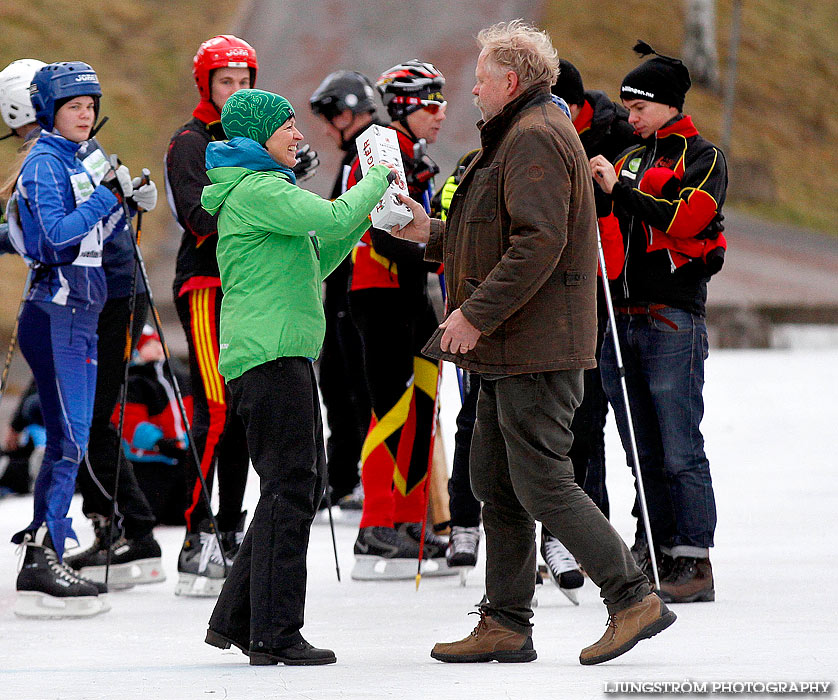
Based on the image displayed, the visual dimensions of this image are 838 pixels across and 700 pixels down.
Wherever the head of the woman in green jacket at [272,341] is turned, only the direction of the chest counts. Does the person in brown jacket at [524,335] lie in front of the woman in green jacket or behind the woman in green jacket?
in front

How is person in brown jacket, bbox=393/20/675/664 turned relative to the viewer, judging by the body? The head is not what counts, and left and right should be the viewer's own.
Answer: facing to the left of the viewer

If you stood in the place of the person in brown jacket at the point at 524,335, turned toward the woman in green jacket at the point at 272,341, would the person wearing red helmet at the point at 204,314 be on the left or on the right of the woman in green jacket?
right

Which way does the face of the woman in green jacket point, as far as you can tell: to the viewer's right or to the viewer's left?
to the viewer's right

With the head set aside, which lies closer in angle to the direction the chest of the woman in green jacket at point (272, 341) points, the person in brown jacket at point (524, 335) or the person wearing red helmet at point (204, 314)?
the person in brown jacket

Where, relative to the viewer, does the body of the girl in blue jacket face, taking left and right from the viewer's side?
facing to the right of the viewer

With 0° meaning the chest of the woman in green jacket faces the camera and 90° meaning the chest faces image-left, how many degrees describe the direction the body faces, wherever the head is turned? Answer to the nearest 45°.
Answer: approximately 270°

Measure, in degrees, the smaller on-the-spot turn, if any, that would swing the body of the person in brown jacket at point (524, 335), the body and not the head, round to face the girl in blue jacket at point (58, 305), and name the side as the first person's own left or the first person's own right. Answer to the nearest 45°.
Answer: approximately 45° to the first person's own right

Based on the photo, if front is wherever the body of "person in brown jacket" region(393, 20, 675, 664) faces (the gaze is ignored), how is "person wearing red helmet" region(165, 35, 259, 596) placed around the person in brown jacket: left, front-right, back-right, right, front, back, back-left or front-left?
front-right
